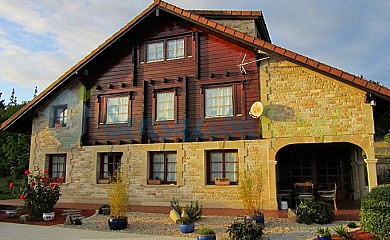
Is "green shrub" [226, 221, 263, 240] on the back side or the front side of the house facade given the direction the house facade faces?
on the front side

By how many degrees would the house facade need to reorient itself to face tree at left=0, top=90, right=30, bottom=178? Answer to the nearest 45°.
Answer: approximately 135° to its right

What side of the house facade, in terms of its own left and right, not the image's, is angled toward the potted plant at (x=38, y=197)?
right

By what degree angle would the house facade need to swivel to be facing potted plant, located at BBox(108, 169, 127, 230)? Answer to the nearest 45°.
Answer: approximately 45° to its right

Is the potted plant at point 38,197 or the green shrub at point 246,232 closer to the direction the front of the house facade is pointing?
the green shrub

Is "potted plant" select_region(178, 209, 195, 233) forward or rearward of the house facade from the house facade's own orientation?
forward

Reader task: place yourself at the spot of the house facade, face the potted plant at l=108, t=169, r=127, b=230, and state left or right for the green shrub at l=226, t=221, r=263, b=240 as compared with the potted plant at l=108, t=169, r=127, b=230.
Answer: left

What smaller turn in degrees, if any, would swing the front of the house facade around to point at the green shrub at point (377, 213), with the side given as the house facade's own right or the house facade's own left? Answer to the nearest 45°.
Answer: approximately 45° to the house facade's own left

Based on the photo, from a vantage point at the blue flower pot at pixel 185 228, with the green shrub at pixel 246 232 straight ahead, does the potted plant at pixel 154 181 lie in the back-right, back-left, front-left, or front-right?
back-left

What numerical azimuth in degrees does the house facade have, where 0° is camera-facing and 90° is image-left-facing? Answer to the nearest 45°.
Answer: approximately 0°
